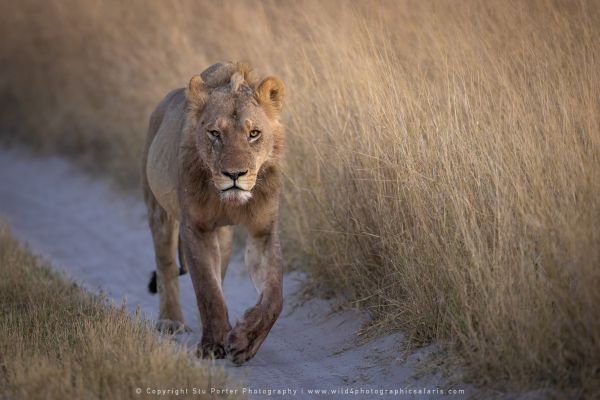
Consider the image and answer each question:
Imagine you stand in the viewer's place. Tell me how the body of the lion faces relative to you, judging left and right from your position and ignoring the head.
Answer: facing the viewer

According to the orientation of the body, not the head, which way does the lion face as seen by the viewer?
toward the camera
